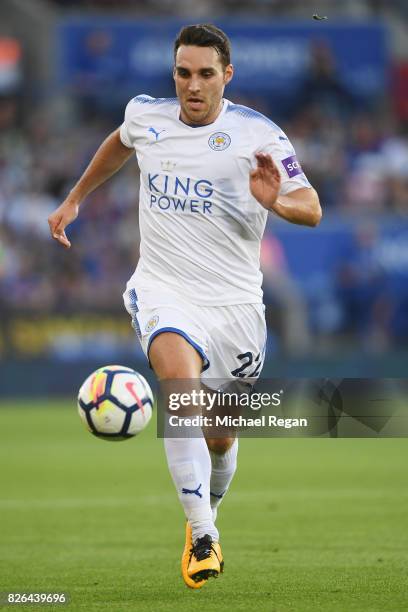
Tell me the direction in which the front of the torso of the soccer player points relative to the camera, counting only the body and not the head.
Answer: toward the camera
